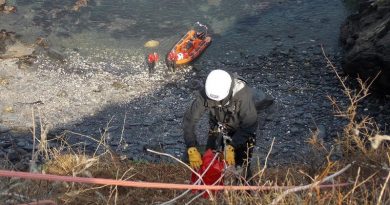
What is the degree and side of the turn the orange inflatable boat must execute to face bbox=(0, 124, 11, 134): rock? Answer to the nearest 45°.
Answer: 0° — it already faces it

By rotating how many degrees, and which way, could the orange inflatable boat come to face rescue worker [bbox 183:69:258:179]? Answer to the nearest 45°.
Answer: approximately 45° to its left

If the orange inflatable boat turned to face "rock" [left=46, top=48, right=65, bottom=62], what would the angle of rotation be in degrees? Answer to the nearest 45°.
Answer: approximately 45° to its right

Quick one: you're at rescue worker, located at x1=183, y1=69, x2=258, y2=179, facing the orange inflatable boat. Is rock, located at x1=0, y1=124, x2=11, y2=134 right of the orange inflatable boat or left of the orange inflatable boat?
left

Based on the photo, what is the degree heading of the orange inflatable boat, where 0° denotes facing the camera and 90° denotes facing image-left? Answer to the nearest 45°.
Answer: approximately 45°

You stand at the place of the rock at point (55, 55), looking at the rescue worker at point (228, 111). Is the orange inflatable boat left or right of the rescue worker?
left

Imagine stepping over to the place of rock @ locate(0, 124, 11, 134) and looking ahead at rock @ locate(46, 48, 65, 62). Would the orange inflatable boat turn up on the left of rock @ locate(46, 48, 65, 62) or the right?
right
